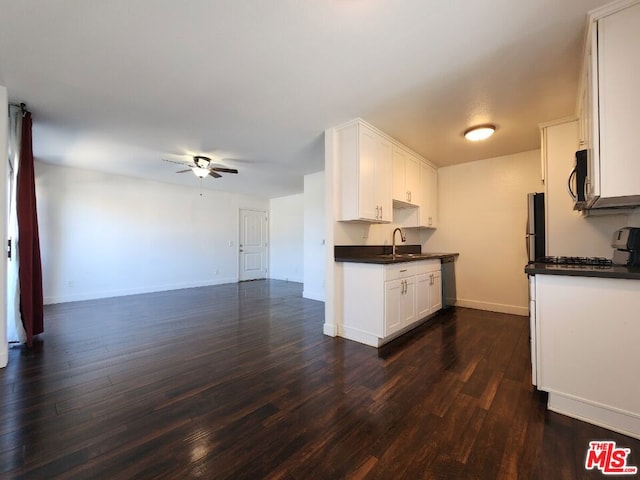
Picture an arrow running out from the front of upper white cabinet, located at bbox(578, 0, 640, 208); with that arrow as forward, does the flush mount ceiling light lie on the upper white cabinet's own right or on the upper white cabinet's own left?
on the upper white cabinet's own right

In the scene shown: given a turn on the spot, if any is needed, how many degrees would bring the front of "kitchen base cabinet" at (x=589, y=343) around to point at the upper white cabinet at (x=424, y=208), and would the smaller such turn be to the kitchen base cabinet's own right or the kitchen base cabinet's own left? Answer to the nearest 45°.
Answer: approximately 45° to the kitchen base cabinet's own right

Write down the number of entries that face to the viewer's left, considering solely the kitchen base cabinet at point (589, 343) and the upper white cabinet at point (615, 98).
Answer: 2

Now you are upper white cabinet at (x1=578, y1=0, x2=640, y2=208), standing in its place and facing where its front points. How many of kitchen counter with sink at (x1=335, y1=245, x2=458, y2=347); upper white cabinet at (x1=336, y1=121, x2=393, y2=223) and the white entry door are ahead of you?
3

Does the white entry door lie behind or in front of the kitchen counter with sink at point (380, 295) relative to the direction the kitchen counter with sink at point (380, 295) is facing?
behind

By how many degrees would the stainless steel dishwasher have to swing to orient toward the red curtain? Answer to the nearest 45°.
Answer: approximately 90° to its right

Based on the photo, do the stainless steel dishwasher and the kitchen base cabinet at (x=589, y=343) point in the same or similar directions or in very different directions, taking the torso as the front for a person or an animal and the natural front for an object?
very different directions

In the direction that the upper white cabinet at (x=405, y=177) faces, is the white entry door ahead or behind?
behind

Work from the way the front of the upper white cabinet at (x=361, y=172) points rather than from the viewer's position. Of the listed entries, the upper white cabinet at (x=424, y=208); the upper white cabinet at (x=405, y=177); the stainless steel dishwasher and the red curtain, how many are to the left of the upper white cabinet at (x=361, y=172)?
3

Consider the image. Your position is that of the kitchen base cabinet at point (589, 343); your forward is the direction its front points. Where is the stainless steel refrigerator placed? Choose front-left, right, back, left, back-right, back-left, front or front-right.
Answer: right

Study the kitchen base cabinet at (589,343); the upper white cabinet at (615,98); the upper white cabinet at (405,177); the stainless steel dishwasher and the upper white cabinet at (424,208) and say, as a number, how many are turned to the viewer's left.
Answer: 2
